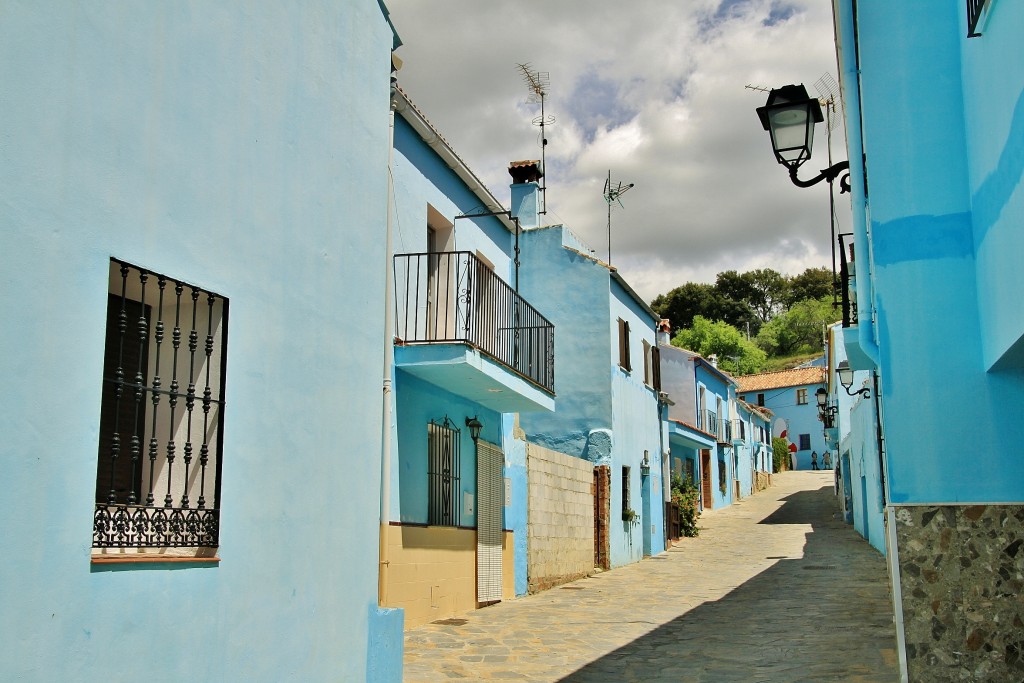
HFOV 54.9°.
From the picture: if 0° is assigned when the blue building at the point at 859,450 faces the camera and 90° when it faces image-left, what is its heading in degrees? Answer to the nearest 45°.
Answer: approximately 90°

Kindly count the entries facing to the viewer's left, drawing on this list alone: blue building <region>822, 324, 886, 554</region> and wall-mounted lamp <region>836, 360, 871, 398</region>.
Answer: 2

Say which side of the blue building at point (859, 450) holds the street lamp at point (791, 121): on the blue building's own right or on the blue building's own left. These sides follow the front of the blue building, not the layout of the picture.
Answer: on the blue building's own left

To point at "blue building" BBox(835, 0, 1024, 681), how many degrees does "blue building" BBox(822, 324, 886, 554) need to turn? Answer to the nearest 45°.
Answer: approximately 90° to its left

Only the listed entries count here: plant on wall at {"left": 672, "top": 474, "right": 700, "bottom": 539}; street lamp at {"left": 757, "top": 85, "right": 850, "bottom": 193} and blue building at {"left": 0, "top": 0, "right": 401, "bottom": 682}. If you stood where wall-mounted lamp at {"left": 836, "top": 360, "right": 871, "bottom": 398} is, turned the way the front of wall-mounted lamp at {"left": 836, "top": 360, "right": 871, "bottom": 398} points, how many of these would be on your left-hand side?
2

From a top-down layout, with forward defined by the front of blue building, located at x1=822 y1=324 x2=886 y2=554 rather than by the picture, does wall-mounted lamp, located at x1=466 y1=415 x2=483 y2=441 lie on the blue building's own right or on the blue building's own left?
on the blue building's own left

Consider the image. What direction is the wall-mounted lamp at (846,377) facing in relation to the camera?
to the viewer's left
